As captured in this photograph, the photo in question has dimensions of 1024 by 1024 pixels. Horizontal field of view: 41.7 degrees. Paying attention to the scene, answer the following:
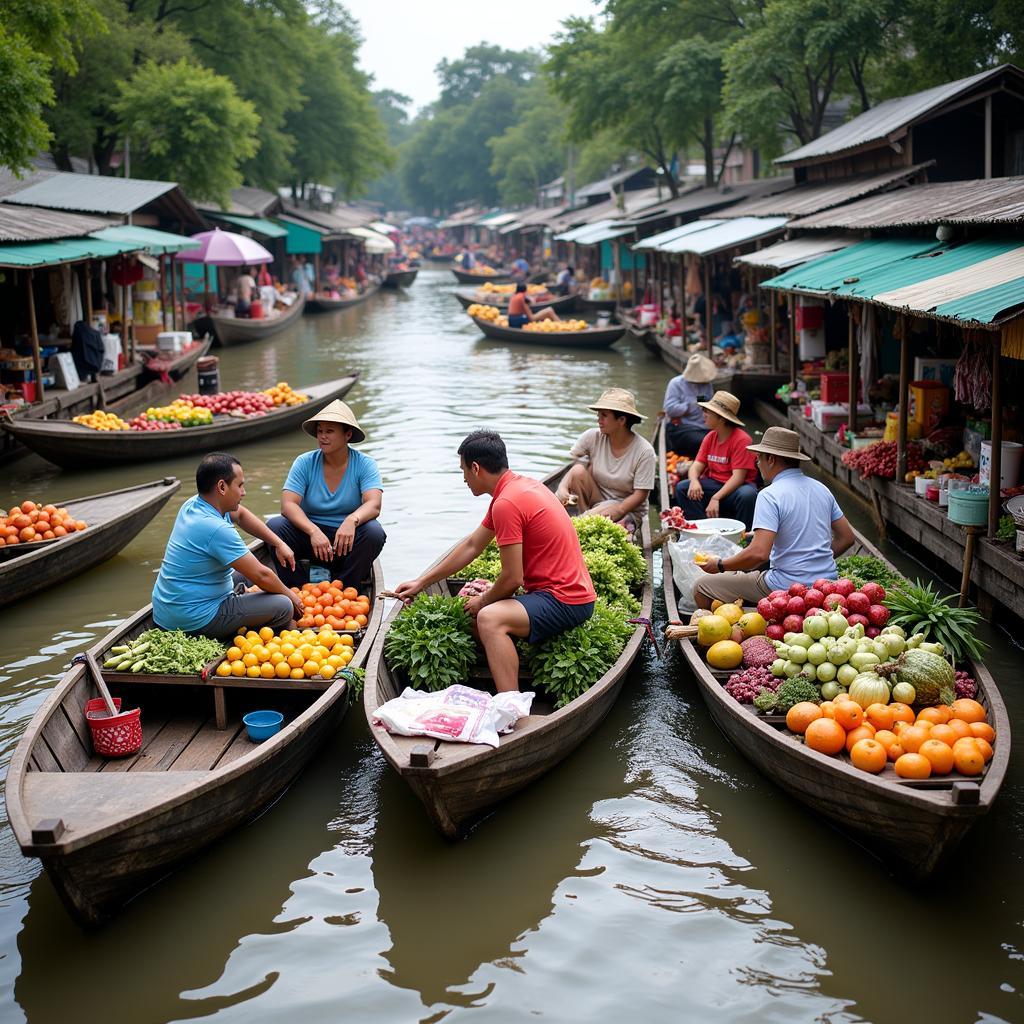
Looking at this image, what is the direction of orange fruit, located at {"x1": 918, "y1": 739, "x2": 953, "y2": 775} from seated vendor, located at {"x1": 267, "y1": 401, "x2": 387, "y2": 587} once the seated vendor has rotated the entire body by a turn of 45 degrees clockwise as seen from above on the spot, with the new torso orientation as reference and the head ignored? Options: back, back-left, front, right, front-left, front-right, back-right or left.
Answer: left

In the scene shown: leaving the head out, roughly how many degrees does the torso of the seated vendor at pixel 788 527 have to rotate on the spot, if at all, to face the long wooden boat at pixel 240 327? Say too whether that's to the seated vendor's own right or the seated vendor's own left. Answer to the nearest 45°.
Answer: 0° — they already face it

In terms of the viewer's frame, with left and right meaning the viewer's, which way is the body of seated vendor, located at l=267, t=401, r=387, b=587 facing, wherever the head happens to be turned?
facing the viewer

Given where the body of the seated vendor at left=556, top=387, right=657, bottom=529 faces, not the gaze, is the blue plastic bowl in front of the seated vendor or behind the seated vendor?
in front

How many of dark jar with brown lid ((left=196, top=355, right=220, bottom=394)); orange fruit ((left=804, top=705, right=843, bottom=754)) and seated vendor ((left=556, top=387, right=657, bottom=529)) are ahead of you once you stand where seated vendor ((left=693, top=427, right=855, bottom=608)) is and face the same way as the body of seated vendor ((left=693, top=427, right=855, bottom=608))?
2

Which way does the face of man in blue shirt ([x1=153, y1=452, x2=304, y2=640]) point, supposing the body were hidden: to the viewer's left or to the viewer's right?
to the viewer's right

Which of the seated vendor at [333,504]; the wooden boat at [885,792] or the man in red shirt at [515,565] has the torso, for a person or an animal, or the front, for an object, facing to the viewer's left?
the man in red shirt

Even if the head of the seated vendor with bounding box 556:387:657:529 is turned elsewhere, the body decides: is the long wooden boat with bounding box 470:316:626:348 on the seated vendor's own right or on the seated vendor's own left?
on the seated vendor's own right

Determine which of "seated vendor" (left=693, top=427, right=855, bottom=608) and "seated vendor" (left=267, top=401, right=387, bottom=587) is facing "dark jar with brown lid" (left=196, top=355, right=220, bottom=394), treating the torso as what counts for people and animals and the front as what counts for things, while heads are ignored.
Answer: "seated vendor" (left=693, top=427, right=855, bottom=608)

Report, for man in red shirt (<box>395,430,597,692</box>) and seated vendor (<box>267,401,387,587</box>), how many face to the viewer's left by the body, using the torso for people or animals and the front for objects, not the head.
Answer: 1

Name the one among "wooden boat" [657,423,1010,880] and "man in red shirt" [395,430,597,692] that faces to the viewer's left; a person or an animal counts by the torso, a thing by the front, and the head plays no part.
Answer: the man in red shirt

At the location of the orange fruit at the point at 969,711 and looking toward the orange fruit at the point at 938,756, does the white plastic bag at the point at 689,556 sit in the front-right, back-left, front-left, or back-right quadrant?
back-right

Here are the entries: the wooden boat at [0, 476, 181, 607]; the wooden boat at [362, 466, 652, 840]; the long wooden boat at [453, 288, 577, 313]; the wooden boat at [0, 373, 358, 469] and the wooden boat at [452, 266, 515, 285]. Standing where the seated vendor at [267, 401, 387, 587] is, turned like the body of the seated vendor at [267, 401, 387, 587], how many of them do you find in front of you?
1

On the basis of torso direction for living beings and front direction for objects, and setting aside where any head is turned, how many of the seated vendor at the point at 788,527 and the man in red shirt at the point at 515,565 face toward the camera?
0

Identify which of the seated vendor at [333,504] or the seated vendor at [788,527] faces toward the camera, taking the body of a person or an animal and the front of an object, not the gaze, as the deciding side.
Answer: the seated vendor at [333,504]

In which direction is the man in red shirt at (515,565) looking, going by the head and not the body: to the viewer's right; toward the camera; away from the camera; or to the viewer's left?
to the viewer's left
